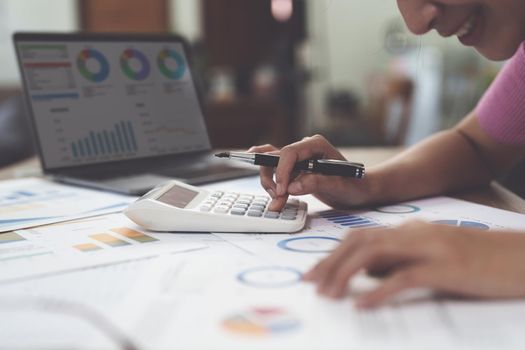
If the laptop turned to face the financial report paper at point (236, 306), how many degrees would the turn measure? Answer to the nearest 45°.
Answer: approximately 45° to its right

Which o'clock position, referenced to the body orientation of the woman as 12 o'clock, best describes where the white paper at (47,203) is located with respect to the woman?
The white paper is roughly at 12 o'clock from the woman.

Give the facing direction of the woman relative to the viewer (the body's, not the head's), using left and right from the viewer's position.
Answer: facing to the left of the viewer

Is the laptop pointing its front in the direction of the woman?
yes

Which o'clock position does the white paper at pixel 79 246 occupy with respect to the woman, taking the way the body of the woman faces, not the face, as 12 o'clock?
The white paper is roughly at 11 o'clock from the woman.

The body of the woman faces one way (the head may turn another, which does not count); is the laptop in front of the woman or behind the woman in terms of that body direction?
in front

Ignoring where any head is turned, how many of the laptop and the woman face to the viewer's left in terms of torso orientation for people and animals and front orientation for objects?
1

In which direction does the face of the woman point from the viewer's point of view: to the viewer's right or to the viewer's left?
to the viewer's left
